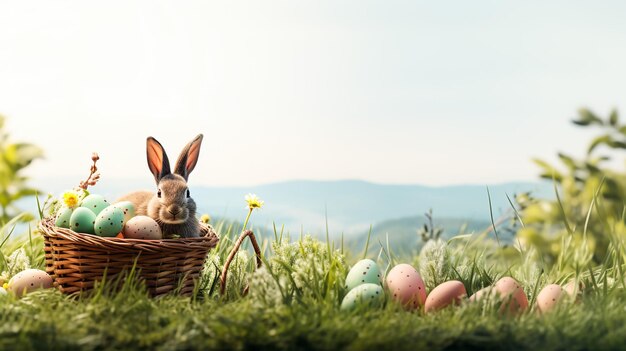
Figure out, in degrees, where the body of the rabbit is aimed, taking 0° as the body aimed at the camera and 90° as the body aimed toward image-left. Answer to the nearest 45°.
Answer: approximately 315°
